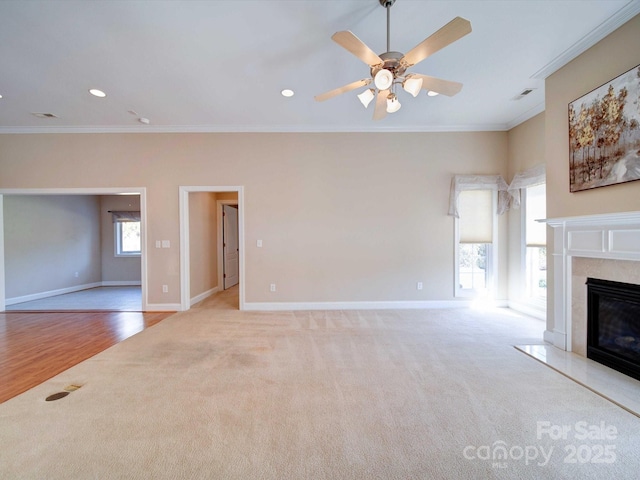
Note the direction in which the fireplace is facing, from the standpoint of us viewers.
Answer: facing the viewer and to the left of the viewer

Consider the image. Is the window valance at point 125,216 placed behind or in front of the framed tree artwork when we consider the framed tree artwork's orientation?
in front

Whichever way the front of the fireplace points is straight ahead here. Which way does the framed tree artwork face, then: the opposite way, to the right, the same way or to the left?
the same way

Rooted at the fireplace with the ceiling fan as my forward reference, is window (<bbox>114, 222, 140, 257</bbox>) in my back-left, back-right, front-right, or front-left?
front-right

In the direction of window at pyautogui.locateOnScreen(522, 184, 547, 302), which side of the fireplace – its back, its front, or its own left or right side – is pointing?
right

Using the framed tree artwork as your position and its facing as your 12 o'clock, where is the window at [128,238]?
The window is roughly at 1 o'clock from the framed tree artwork.

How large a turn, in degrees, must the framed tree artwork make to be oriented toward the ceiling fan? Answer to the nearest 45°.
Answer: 0° — it already faces it

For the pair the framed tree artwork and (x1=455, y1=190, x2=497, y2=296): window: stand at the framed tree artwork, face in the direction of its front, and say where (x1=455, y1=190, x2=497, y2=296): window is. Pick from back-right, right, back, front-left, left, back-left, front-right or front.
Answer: right

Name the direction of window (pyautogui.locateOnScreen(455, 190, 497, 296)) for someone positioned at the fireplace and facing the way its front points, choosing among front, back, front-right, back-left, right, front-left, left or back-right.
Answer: right

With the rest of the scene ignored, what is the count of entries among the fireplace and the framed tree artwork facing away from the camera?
0
